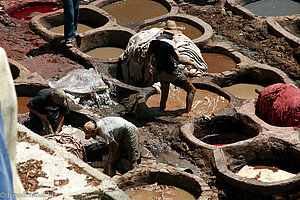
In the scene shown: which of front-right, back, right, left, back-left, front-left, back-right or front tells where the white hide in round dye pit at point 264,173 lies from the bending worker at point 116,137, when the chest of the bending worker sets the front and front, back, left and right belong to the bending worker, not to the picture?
back

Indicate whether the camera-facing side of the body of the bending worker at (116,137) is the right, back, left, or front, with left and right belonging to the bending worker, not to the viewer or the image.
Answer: left

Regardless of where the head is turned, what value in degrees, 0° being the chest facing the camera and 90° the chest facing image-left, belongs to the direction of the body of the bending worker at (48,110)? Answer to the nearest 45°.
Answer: approximately 315°

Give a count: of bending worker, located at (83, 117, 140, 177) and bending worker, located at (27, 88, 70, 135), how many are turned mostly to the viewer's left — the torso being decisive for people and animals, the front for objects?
1

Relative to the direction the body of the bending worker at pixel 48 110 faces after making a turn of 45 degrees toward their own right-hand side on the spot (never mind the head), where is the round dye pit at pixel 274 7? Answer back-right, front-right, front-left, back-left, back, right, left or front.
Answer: back-left

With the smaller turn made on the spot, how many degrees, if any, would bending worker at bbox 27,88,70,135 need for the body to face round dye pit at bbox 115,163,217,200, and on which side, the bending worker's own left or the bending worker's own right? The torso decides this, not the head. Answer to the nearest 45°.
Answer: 0° — they already face it

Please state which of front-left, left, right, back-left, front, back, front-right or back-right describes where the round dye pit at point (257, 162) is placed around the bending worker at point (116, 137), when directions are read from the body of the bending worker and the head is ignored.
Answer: back

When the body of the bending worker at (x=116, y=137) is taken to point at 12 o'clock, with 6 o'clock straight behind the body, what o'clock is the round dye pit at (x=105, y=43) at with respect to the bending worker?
The round dye pit is roughly at 3 o'clock from the bending worker.

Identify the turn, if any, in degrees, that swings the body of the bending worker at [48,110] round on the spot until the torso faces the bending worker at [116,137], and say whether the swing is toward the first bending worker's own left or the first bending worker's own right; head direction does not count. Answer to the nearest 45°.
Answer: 0° — they already face them
